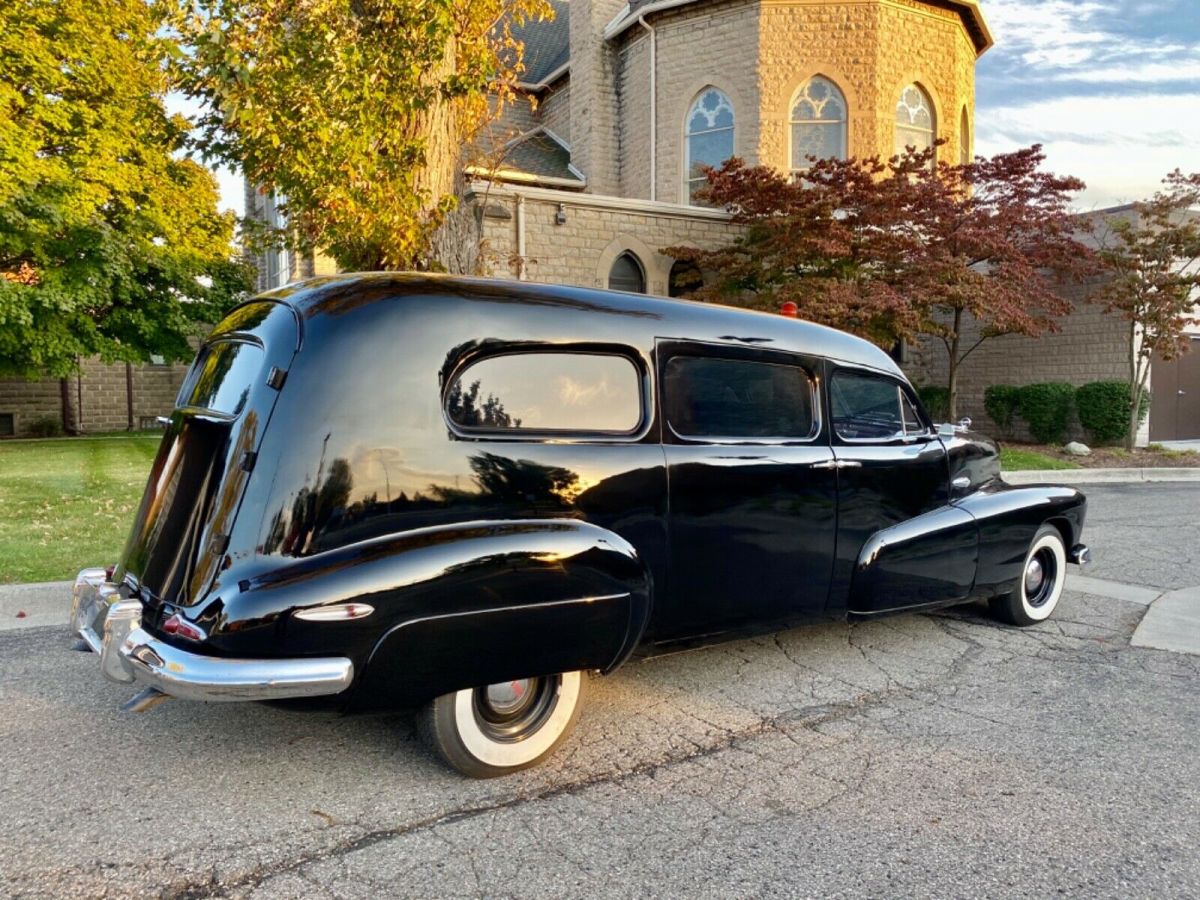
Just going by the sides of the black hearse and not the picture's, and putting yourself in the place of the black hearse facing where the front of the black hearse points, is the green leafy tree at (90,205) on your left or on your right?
on your left

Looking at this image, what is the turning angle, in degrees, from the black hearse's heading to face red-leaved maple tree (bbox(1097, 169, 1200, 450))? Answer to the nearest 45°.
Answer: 0° — it already faces it

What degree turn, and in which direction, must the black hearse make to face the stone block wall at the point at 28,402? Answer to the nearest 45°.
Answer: approximately 90° to its left

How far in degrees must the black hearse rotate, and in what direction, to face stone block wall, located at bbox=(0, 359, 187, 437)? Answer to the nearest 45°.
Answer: approximately 90° to its left

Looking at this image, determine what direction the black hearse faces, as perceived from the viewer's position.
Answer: facing away from the viewer and to the right of the viewer

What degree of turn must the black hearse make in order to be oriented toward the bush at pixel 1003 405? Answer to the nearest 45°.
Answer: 0° — it already faces it

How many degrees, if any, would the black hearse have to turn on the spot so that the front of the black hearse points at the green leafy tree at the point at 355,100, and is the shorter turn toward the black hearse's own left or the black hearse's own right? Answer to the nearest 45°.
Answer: approximately 45° to the black hearse's own left

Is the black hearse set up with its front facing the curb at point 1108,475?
yes

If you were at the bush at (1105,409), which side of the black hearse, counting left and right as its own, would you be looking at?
front

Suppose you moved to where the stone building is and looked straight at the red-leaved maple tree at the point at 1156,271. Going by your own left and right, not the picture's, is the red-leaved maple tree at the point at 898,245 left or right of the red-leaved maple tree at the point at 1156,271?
right

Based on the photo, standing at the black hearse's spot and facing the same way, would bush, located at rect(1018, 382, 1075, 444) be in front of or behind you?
in front
